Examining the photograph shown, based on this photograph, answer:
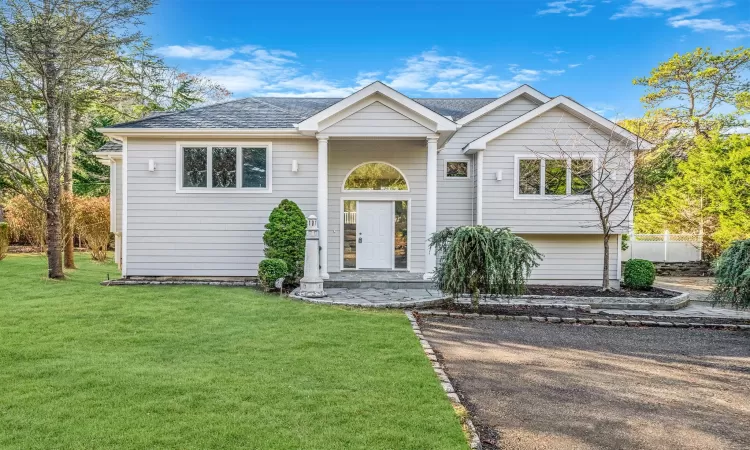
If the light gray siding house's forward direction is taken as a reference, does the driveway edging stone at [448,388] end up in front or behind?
in front

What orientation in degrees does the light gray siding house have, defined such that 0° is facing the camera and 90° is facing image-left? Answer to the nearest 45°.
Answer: approximately 0°

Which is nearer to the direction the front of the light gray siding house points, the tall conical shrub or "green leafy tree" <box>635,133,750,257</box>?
the tall conical shrub

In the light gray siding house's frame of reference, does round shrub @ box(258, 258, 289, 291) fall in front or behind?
in front

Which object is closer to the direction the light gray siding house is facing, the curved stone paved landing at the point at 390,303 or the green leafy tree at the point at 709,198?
the curved stone paved landing

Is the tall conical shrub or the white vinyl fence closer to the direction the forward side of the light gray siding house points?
the tall conical shrub

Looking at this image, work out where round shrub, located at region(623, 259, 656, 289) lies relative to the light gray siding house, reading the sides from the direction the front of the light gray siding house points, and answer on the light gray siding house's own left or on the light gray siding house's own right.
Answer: on the light gray siding house's own left

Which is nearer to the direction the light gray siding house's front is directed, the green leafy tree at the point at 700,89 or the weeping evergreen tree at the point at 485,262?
the weeping evergreen tree

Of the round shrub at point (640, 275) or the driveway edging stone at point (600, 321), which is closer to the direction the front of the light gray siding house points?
the driveway edging stone

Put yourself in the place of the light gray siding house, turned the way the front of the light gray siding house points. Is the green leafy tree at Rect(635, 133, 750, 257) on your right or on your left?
on your left

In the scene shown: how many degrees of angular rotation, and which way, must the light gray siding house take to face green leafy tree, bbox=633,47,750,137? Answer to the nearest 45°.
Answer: approximately 135° to its left
